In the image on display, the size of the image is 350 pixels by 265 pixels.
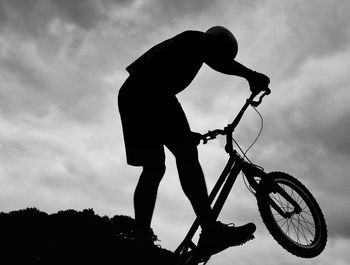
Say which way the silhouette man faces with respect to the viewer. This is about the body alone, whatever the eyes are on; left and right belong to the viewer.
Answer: facing to the right of the viewer
